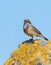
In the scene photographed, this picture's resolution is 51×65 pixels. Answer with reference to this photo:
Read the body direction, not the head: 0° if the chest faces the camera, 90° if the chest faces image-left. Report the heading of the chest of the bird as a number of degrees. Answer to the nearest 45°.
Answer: approximately 45°
